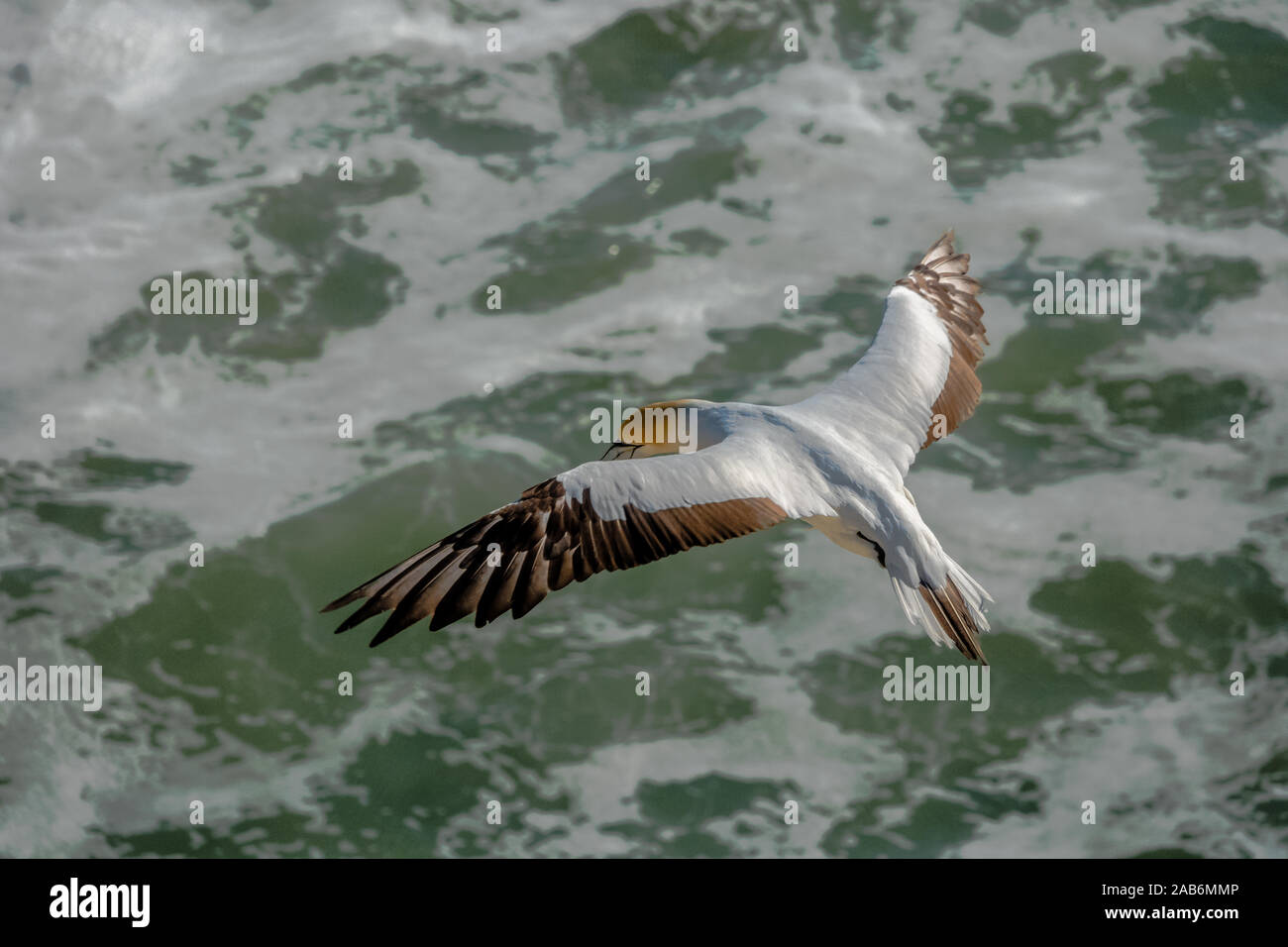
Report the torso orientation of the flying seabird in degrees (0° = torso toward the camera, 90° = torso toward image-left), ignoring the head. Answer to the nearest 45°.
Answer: approximately 135°
